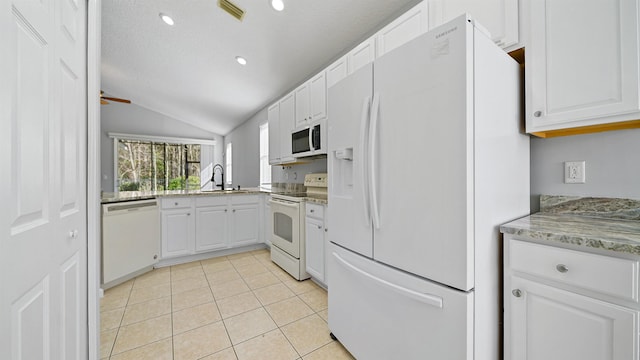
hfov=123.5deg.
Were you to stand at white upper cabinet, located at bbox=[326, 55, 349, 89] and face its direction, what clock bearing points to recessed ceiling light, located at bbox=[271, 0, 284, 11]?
The recessed ceiling light is roughly at 1 o'clock from the white upper cabinet.

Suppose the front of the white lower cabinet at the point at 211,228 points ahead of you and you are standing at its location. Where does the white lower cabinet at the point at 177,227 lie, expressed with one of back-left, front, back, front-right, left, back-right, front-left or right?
right

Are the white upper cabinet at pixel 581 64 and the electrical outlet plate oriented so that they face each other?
no

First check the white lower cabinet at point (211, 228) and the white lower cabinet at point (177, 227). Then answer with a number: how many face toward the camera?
2

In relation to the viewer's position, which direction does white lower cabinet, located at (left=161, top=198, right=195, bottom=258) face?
facing the viewer

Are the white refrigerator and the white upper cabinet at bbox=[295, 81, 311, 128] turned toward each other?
no

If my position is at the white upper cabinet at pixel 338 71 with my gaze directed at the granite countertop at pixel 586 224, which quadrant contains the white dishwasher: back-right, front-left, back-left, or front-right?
back-right

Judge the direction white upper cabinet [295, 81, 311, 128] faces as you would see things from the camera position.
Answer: facing the viewer and to the left of the viewer

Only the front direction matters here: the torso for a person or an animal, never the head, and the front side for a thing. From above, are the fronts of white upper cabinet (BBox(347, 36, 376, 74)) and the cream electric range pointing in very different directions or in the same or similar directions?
same or similar directions

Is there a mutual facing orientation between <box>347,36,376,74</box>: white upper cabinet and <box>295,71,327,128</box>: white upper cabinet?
no

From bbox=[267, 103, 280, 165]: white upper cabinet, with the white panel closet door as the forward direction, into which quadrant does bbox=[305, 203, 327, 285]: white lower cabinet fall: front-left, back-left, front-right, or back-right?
front-left

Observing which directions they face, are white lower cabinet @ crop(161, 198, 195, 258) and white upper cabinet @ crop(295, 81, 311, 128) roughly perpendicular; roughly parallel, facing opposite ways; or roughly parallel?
roughly perpendicular

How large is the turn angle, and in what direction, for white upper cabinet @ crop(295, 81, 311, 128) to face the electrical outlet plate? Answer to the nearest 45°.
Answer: approximately 90° to its left

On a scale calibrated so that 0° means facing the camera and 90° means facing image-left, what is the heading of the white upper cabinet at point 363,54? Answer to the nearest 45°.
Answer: approximately 45°

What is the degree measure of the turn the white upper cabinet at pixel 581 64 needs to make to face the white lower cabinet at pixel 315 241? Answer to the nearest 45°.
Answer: approximately 45° to its right

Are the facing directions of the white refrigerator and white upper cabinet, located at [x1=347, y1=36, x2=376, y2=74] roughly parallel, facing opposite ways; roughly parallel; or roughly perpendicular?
roughly parallel
